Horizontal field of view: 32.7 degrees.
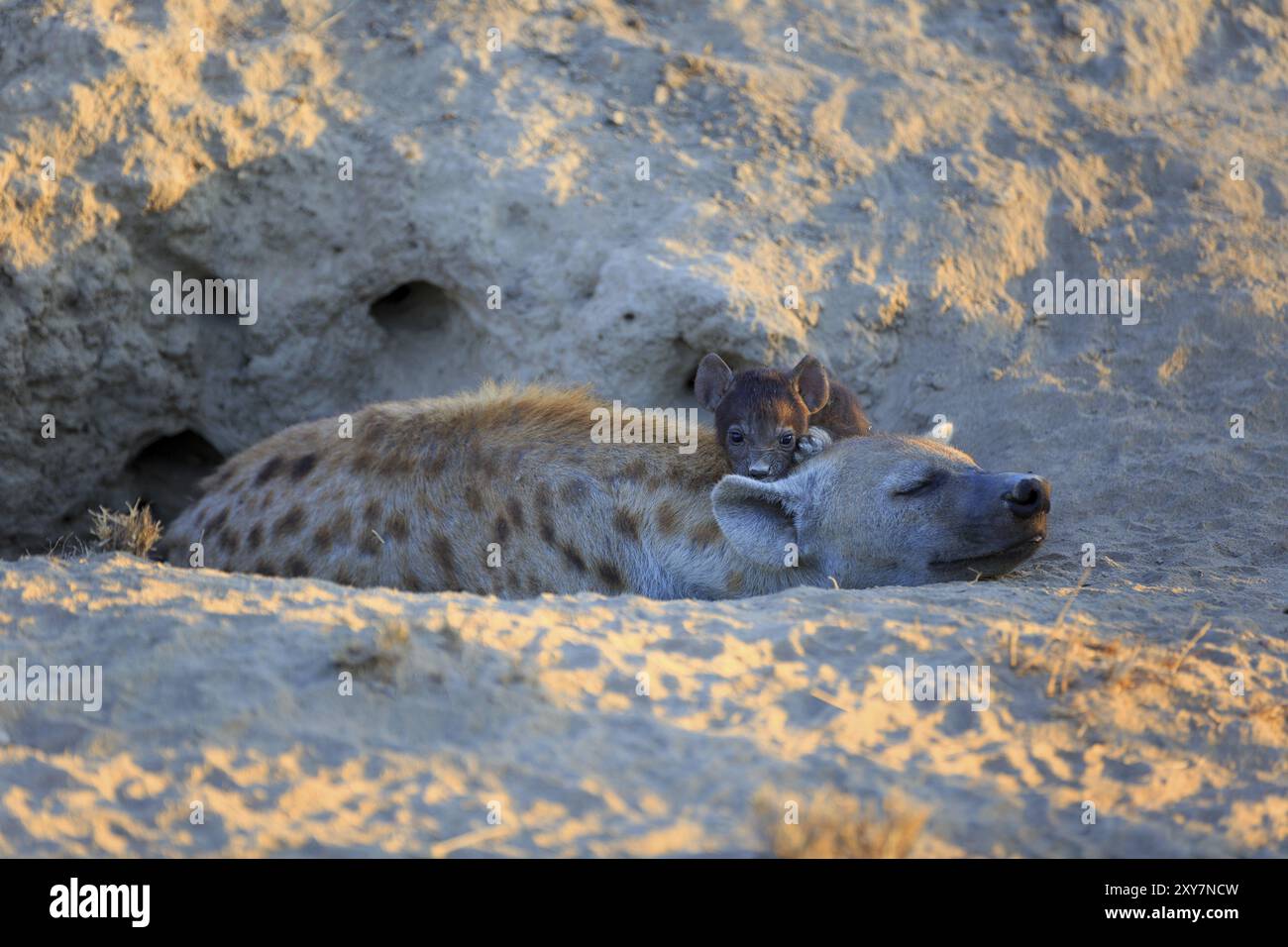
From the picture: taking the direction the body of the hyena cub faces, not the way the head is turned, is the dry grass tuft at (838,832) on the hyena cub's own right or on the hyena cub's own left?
on the hyena cub's own left

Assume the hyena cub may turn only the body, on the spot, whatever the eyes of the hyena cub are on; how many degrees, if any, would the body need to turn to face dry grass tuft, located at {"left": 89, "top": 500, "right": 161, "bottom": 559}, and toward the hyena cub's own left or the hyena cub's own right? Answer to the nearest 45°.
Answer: approximately 45° to the hyena cub's own right

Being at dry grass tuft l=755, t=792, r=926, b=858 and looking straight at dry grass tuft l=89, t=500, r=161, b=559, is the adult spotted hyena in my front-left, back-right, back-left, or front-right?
front-right

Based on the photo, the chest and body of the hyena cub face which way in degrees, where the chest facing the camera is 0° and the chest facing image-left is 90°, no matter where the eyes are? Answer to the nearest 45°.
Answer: approximately 45°
